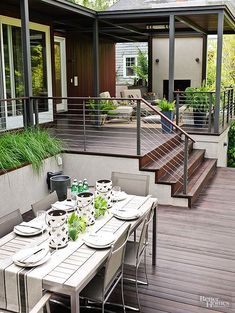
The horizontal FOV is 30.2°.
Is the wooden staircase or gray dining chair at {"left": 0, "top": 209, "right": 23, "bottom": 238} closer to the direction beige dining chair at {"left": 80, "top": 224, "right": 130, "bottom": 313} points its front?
the gray dining chair

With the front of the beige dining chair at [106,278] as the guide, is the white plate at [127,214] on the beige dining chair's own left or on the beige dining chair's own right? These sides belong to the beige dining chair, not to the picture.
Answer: on the beige dining chair's own right

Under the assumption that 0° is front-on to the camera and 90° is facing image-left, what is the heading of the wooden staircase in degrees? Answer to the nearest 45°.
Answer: approximately 315°

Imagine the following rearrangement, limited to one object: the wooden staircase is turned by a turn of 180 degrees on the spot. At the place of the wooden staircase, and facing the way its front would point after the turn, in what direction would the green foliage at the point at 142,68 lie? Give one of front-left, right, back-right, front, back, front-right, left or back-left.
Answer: front-right

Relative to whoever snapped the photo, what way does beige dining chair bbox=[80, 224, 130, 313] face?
facing away from the viewer and to the left of the viewer

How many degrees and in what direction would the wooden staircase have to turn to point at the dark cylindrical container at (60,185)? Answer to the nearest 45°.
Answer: approximately 90° to its right

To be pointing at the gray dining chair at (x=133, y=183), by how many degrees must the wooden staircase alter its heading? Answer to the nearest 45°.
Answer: approximately 45° to its right

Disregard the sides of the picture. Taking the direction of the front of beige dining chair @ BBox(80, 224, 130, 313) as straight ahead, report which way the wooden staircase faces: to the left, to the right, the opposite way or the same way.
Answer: the opposite way

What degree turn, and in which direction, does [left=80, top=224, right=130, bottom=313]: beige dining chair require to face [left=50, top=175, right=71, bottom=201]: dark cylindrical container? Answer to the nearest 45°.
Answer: approximately 45° to its right

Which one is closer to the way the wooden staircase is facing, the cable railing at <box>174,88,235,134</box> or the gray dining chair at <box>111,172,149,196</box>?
the gray dining chair
